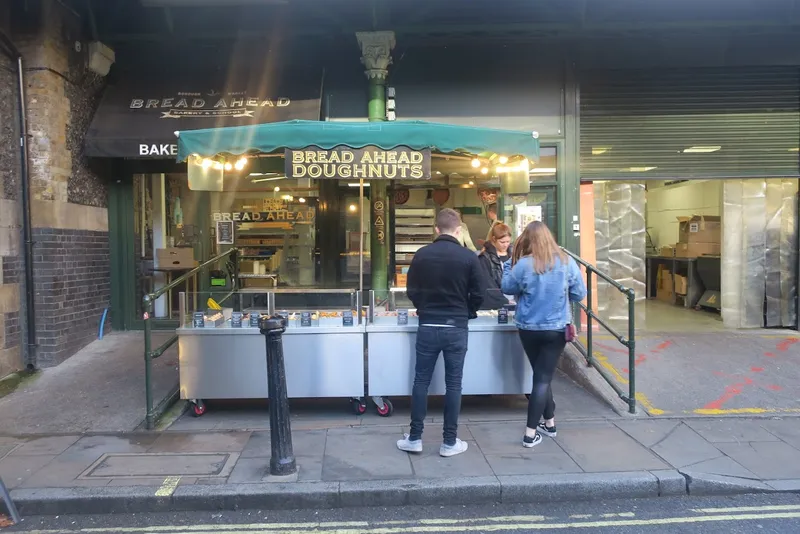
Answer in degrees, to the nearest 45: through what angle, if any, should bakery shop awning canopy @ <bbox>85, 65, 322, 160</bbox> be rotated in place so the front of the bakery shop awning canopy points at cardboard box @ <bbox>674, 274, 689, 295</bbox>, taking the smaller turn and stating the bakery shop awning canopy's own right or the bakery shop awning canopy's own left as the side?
approximately 90° to the bakery shop awning canopy's own left

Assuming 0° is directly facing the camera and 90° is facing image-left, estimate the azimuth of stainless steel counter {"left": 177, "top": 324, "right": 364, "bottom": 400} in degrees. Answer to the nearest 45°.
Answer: approximately 0°

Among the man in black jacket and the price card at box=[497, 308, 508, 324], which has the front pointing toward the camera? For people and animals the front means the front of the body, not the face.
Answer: the price card

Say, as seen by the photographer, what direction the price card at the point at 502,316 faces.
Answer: facing the viewer

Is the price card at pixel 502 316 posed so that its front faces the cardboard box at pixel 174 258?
no

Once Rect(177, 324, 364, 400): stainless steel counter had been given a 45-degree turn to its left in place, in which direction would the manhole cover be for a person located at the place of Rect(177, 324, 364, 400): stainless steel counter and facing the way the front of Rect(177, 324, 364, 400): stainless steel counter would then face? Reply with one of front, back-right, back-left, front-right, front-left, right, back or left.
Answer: right

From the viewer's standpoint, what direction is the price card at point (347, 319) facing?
toward the camera

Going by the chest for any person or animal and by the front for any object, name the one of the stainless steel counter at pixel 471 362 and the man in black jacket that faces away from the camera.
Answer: the man in black jacket

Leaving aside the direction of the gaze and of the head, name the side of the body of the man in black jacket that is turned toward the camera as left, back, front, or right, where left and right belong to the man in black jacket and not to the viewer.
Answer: back

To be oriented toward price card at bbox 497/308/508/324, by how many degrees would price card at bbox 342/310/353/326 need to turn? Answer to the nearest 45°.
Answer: approximately 90° to its left

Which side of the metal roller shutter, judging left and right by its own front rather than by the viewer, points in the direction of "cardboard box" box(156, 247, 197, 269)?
right

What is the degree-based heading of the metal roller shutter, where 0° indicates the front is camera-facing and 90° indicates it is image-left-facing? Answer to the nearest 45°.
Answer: approximately 0°

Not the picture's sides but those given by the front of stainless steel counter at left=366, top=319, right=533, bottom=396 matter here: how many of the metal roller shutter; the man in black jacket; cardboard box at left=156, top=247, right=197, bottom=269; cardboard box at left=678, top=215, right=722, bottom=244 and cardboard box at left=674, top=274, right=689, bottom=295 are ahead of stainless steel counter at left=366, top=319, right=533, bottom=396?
1

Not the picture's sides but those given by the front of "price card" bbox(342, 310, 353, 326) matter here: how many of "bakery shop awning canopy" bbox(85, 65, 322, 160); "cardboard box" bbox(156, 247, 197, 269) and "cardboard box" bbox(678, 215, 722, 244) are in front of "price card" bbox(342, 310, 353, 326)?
0

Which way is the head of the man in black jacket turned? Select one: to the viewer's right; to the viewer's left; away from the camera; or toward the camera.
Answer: away from the camera

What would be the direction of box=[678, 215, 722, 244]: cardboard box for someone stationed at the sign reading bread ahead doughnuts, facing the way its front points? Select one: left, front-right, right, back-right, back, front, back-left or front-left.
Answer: back-left

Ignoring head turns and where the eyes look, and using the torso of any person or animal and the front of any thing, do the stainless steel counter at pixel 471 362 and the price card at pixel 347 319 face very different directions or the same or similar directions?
same or similar directions

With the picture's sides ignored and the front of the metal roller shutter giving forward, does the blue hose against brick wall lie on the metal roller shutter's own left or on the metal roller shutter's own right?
on the metal roller shutter's own right

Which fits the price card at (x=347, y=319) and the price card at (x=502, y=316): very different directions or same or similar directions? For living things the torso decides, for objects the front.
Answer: same or similar directions

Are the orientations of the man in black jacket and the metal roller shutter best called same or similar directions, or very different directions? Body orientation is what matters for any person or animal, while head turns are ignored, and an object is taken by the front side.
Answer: very different directions
